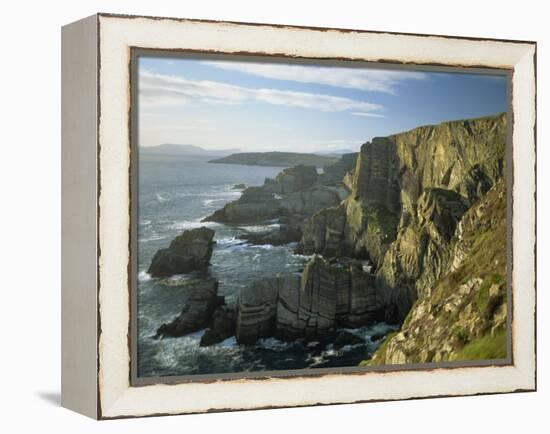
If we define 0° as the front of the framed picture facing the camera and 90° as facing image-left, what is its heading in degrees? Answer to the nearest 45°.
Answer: approximately 315°
